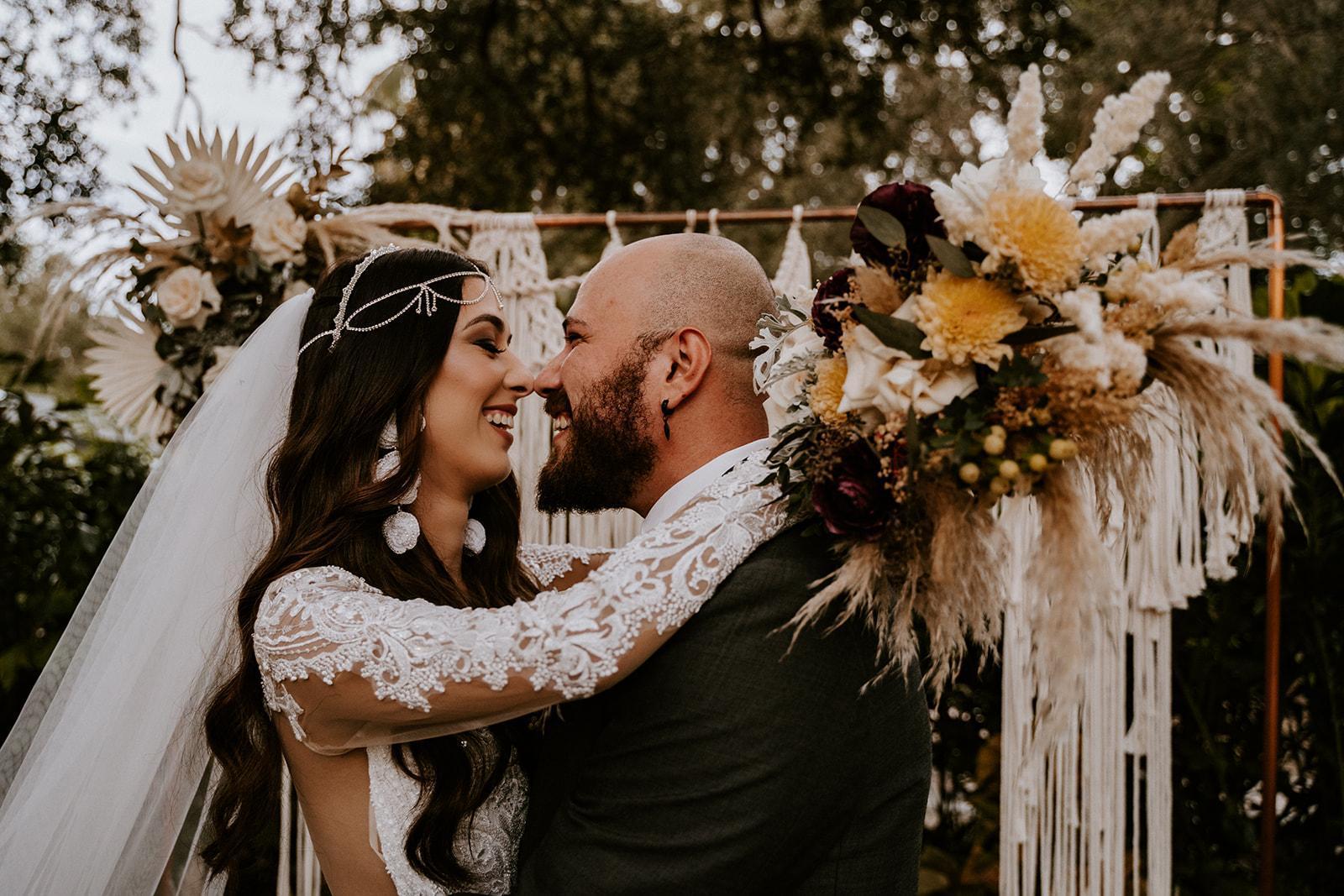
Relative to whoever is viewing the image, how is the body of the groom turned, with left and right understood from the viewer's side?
facing to the left of the viewer

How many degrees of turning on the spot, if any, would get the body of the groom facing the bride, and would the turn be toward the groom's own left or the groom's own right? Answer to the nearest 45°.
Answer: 0° — they already face them

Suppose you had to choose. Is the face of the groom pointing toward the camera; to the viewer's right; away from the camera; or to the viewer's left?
to the viewer's left
